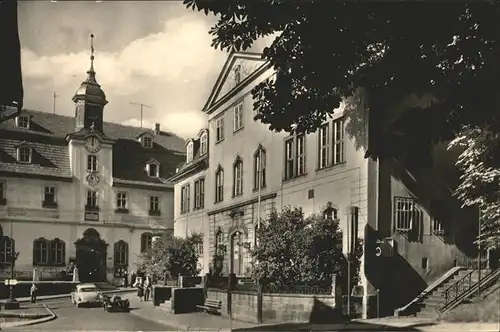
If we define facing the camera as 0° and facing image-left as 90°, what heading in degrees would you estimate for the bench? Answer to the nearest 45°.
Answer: approximately 45°

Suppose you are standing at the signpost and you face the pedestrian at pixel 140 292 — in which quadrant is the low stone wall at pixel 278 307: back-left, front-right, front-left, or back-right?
front-right

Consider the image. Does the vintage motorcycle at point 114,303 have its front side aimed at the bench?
no

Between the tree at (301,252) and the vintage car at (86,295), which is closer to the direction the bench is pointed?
the vintage car

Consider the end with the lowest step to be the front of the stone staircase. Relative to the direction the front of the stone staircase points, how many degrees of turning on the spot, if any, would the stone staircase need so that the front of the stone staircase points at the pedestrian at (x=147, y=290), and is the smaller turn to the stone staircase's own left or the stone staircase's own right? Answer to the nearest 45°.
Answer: approximately 45° to the stone staircase's own right

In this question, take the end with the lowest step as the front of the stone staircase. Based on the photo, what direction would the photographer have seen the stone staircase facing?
facing the viewer and to the left of the viewer

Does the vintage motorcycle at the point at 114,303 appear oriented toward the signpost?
no

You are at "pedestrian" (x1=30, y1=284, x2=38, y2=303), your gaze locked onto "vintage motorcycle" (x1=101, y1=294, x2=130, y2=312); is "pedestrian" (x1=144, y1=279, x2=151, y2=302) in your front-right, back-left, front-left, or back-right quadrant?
front-left

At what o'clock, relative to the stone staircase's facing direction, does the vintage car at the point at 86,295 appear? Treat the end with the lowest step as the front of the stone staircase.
The vintage car is roughly at 1 o'clock from the stone staircase.

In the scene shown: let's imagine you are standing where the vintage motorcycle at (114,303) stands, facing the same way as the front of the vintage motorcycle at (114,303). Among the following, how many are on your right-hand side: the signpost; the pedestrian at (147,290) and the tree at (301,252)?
1
